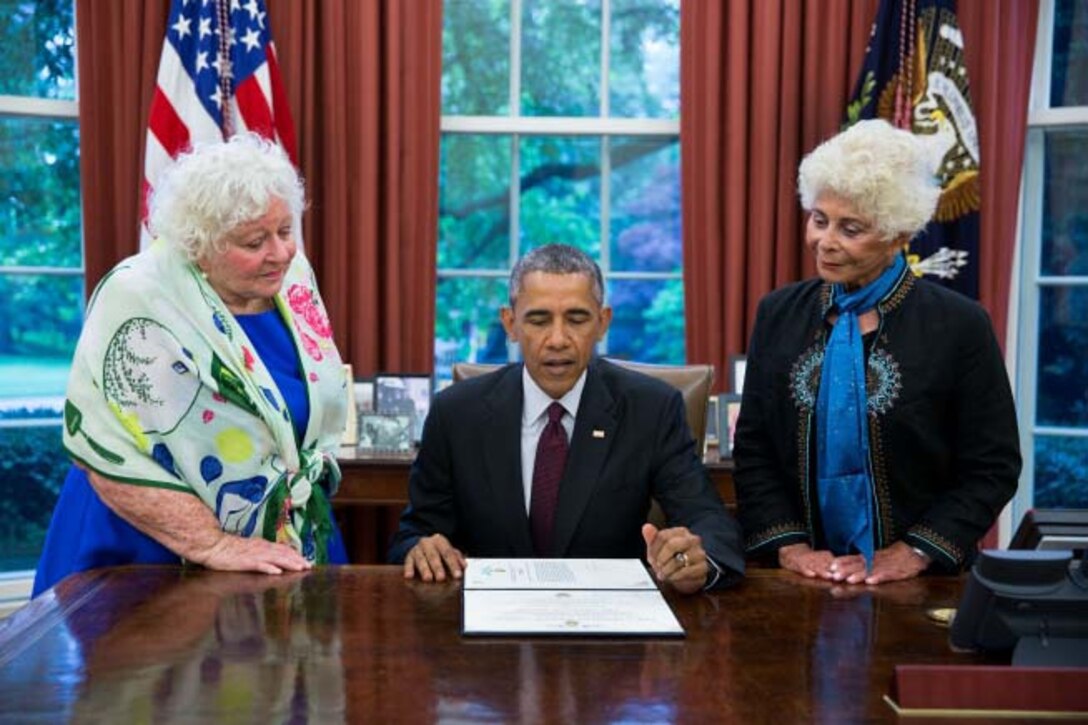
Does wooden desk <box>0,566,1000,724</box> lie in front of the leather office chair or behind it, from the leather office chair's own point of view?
in front

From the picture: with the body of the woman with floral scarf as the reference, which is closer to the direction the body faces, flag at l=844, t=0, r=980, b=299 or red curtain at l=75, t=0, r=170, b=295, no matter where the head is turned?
the flag

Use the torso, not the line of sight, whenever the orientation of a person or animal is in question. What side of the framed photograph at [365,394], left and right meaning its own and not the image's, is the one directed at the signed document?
front

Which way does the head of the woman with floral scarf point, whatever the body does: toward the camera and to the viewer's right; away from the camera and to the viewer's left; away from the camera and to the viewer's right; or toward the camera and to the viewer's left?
toward the camera and to the viewer's right

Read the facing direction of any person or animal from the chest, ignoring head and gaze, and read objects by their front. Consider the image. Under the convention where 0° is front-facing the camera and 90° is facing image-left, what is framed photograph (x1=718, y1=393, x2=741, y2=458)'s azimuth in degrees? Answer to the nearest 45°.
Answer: approximately 0°

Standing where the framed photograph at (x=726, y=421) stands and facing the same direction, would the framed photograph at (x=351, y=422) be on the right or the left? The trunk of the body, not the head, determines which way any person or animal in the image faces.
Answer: on its right

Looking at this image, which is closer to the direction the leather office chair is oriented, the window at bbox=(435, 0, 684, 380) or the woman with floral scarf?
the woman with floral scarf

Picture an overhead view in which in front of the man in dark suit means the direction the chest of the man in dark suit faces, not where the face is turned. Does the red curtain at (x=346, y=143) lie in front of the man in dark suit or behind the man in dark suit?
behind

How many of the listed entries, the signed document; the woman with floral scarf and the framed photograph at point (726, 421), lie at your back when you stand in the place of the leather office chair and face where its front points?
1
